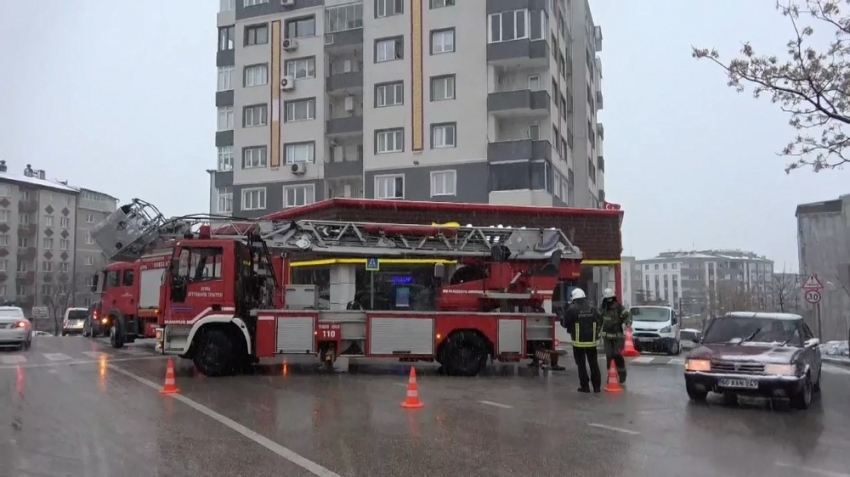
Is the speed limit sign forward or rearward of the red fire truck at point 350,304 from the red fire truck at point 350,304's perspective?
rearward

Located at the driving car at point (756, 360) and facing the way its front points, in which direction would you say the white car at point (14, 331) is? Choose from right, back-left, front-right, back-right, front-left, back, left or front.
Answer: front-right

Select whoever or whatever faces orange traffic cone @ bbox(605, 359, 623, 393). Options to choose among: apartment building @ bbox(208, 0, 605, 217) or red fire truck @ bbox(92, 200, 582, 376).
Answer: the apartment building

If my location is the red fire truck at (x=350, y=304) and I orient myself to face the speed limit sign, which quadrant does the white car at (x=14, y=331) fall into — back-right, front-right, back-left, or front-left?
back-left

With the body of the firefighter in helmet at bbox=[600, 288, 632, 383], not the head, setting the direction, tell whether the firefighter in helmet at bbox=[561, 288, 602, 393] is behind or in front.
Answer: in front

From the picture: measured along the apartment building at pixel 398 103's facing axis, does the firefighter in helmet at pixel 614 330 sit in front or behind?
in front

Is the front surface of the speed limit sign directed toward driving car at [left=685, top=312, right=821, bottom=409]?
yes

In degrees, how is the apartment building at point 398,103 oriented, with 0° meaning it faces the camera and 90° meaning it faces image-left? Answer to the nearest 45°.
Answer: approximately 0°

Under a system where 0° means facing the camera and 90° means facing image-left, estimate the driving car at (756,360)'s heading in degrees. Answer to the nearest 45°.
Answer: approximately 45°

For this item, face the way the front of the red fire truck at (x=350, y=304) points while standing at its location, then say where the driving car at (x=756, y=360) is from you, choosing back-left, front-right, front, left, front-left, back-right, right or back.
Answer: back-left

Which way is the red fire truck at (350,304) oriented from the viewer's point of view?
to the viewer's left

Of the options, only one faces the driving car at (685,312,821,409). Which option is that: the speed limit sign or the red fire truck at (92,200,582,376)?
the speed limit sign

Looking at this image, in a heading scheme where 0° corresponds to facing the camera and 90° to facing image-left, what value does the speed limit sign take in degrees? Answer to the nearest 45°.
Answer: approximately 0°

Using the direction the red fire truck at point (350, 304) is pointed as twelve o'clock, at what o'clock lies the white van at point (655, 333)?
The white van is roughly at 5 o'clock from the red fire truck.
